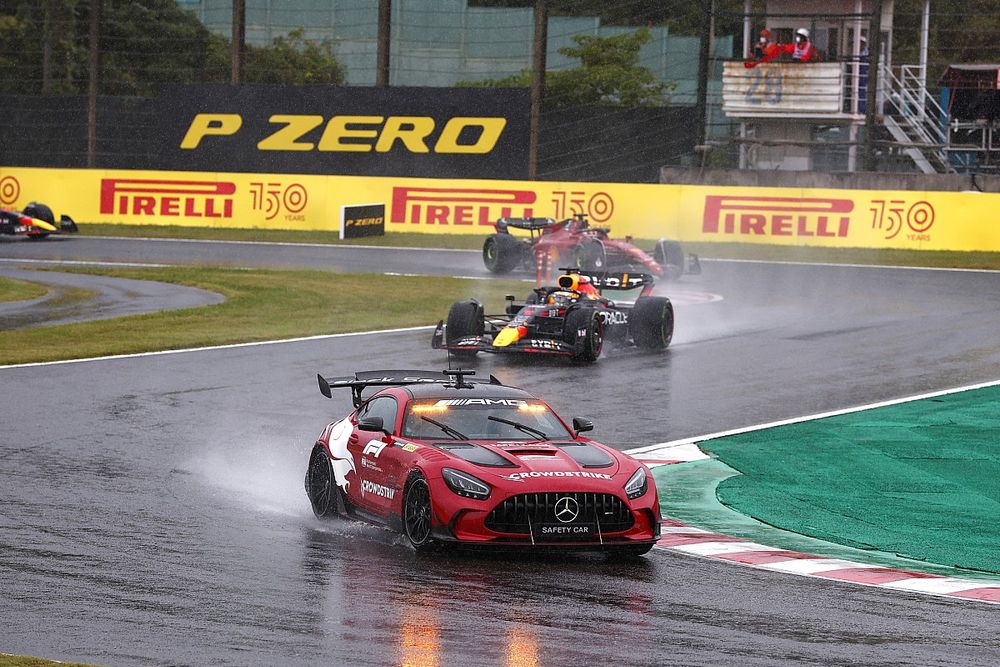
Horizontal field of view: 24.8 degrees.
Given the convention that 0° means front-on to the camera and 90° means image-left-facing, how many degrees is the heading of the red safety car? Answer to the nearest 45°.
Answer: approximately 315°

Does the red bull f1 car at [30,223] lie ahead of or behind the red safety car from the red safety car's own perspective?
behind

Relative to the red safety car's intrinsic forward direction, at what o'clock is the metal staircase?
The metal staircase is roughly at 8 o'clock from the red safety car.

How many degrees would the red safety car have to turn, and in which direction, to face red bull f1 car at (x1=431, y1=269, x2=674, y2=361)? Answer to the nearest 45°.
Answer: approximately 135° to its left

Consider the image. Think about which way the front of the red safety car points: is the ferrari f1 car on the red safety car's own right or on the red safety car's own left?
on the red safety car's own left
